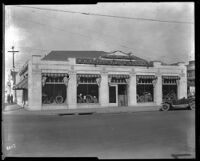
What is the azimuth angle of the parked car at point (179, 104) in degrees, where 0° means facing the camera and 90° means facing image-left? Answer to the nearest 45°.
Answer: approximately 90°
